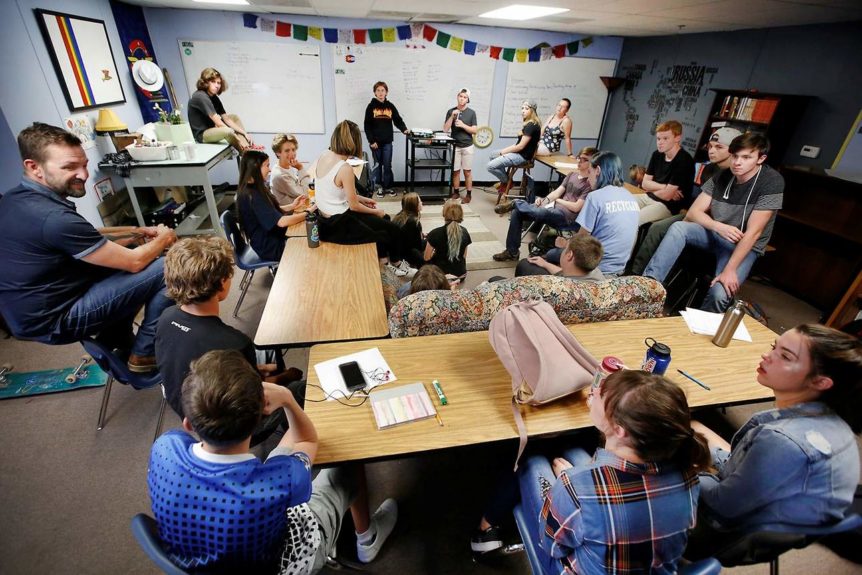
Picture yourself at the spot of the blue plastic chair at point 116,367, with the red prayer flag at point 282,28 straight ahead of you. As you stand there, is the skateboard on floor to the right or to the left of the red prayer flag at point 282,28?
left

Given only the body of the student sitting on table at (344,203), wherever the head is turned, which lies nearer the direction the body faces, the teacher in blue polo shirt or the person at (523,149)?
the person

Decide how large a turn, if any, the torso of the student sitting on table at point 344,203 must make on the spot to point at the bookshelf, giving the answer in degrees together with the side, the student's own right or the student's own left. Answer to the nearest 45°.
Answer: approximately 45° to the student's own right

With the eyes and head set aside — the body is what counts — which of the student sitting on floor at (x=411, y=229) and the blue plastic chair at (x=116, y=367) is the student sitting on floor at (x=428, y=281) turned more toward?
the student sitting on floor

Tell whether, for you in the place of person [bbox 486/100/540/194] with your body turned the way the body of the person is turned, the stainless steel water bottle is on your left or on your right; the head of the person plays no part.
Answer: on your left

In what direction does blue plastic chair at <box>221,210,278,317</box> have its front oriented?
to the viewer's right

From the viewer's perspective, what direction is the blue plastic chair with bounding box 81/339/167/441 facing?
to the viewer's right

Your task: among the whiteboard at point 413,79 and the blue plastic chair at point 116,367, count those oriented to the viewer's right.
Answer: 1

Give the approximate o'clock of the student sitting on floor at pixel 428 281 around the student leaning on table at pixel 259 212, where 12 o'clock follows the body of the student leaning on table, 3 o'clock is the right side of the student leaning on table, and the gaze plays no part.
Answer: The student sitting on floor is roughly at 2 o'clock from the student leaning on table.

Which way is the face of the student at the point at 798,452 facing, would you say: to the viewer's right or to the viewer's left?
to the viewer's left

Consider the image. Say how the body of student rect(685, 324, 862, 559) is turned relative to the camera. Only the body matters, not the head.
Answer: to the viewer's left

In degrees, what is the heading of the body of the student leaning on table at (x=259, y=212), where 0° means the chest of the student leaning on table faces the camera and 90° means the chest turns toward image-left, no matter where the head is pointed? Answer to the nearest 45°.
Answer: approximately 270°

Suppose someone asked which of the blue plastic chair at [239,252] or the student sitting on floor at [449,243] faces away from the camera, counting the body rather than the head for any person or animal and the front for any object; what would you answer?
the student sitting on floor

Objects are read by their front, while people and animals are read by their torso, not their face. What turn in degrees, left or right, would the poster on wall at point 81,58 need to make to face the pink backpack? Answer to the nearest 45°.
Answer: approximately 45° to its right

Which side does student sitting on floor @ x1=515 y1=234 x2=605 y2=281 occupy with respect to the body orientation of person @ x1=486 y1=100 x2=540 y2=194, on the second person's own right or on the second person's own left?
on the second person's own left
